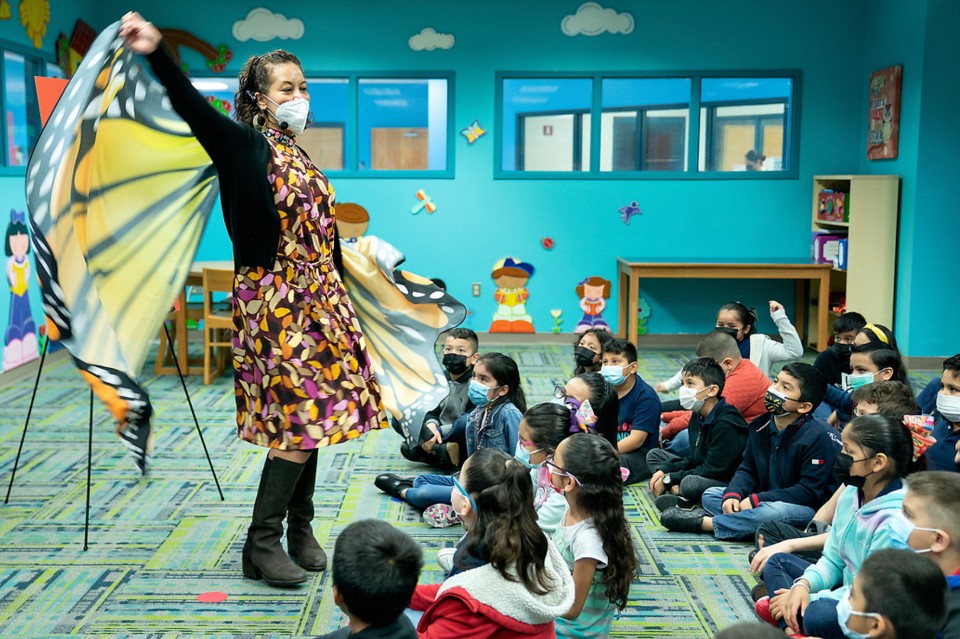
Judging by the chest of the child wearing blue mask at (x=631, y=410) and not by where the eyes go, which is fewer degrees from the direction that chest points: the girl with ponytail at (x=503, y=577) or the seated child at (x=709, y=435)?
the girl with ponytail

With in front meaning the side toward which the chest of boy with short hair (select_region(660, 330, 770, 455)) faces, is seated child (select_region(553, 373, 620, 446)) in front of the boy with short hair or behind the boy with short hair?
in front

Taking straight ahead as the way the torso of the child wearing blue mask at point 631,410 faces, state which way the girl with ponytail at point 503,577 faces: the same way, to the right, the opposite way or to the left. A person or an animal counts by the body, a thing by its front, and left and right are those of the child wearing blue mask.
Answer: to the right

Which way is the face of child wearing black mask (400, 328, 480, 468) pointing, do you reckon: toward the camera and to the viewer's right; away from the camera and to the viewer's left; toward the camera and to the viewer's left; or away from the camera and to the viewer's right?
toward the camera and to the viewer's left

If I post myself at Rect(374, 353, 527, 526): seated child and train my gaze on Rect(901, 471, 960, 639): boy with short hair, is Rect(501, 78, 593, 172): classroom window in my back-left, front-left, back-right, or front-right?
back-left

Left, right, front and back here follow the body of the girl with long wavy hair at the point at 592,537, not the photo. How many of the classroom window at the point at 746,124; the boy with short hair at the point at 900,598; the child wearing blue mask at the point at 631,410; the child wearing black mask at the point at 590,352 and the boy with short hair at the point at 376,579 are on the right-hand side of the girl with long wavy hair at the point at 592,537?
3

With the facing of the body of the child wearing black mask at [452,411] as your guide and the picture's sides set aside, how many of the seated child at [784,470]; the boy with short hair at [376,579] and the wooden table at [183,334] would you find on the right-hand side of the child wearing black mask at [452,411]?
1

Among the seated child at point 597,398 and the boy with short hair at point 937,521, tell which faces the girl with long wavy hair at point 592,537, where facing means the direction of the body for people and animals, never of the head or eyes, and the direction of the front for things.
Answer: the boy with short hair

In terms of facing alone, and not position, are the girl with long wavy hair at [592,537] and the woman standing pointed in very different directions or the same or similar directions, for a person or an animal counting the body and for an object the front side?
very different directions

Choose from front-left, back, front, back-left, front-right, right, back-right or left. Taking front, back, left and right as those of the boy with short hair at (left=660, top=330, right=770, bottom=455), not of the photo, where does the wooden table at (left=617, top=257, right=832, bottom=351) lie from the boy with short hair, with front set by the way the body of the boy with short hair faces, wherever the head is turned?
right

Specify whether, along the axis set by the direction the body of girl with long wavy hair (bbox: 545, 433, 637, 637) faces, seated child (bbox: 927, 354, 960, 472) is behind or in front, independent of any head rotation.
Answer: behind

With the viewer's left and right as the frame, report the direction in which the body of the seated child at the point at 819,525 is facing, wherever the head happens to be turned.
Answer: facing to the left of the viewer

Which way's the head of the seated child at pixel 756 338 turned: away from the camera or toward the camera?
toward the camera

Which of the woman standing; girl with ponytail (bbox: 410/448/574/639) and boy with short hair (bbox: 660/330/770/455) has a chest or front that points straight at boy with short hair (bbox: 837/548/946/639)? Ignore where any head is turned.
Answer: the woman standing

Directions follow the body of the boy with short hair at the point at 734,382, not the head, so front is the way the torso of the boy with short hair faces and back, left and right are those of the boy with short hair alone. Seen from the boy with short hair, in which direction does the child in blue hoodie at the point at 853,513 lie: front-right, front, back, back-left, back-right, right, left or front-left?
left

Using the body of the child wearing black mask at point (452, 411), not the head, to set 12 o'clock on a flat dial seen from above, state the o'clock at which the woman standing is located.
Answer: The woman standing is roughly at 11 o'clock from the child wearing black mask.

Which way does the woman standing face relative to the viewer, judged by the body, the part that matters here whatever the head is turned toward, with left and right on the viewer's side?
facing the viewer and to the right of the viewer

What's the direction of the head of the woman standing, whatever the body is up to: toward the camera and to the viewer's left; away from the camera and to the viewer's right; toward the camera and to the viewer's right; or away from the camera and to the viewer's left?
toward the camera and to the viewer's right

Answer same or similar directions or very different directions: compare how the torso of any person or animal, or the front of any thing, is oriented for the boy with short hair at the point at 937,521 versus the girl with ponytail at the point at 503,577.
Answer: same or similar directions

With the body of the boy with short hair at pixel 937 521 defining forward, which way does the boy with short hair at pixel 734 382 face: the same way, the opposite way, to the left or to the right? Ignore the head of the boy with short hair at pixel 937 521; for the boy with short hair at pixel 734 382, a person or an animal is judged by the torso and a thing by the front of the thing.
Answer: the same way

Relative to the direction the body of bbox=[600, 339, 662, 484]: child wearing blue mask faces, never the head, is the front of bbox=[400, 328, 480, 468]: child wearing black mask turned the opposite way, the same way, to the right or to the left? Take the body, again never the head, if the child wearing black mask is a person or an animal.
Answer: the same way

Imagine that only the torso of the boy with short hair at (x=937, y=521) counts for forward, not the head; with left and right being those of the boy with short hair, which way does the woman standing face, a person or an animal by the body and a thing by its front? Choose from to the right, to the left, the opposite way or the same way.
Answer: the opposite way
